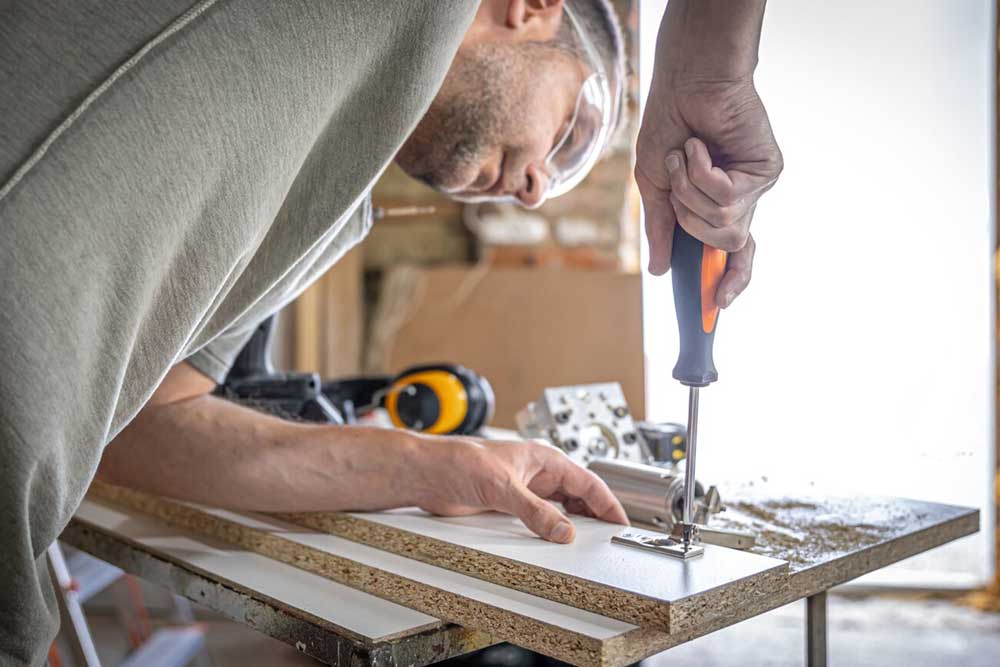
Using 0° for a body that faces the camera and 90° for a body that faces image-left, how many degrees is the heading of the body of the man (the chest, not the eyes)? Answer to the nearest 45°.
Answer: approximately 270°
